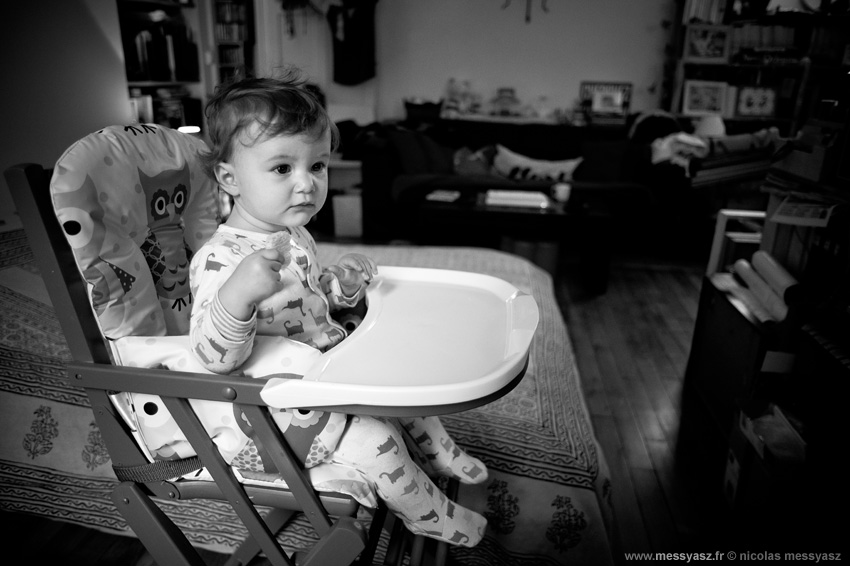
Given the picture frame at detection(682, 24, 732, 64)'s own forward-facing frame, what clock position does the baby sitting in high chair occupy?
The baby sitting in high chair is roughly at 12 o'clock from the picture frame.

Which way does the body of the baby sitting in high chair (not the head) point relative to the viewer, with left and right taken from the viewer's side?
facing the viewer and to the right of the viewer

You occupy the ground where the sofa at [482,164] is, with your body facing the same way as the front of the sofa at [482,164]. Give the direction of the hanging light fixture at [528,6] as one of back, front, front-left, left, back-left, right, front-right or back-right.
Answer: back

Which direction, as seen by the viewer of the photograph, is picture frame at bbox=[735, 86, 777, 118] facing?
facing the viewer

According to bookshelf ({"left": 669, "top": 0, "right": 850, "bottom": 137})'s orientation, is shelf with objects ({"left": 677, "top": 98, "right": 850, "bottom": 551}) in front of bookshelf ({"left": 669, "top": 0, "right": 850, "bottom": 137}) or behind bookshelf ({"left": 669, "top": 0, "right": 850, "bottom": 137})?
in front

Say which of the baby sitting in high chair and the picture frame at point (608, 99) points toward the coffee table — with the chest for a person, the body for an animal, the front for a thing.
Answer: the picture frame

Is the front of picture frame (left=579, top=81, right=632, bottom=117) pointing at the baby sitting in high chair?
yes

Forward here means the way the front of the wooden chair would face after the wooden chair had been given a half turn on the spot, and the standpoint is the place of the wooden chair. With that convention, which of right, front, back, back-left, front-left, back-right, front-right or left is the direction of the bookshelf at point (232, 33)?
right

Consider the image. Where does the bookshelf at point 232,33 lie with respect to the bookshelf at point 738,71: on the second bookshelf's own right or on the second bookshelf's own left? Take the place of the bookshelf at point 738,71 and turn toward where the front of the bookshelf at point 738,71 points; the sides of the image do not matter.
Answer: on the second bookshelf's own right

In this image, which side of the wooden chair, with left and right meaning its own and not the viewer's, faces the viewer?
right

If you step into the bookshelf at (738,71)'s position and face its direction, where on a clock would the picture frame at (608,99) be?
The picture frame is roughly at 3 o'clock from the bookshelf.

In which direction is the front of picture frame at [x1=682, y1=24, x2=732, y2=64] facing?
toward the camera
